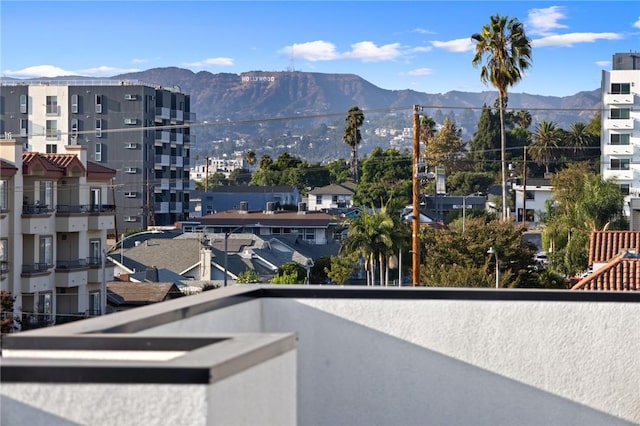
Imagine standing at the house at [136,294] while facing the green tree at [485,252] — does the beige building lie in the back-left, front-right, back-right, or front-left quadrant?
back-right

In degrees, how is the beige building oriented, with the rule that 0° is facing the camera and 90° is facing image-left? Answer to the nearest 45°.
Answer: approximately 315°

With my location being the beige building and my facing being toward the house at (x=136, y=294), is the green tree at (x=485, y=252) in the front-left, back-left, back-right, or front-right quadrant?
front-right

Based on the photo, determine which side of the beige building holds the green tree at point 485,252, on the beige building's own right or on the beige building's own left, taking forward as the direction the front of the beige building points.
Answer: on the beige building's own left

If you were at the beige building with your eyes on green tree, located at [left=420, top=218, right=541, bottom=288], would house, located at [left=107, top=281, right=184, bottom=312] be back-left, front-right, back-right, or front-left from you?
front-left

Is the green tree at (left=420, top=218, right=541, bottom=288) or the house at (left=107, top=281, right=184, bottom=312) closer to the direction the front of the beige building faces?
the green tree
